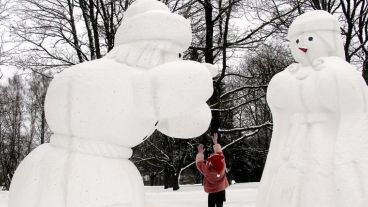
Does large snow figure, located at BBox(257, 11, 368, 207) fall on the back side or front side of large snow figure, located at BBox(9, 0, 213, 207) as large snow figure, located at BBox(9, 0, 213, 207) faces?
on the front side

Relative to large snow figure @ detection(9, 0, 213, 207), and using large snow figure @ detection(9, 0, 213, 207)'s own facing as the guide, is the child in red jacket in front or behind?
in front

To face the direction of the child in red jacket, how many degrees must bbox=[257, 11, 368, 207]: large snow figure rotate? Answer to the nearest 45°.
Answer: approximately 90° to its right

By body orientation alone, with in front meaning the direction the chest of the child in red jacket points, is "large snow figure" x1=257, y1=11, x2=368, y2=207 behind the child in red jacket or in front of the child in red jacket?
behind

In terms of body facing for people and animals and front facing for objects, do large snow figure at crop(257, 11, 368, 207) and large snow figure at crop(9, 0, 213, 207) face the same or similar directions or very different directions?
very different directions

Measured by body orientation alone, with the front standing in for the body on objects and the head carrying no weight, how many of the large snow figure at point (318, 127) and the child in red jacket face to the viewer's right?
0

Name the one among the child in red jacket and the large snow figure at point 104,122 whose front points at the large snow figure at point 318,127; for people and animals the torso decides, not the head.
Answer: the large snow figure at point 104,122

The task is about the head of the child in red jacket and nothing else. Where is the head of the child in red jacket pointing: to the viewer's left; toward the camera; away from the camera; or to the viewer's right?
away from the camera

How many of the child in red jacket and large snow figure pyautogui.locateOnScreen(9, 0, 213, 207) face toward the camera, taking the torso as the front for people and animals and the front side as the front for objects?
0

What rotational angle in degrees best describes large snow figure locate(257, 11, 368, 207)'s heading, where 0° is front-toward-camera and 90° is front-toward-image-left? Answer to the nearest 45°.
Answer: approximately 45°

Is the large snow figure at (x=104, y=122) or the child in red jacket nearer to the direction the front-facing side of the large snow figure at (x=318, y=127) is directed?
the large snow figure

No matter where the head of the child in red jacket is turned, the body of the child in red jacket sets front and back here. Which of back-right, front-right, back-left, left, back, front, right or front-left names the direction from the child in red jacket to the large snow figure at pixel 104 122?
back-left

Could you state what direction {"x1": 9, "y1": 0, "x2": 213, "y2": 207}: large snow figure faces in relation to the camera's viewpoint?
facing away from the viewer and to the right of the viewer

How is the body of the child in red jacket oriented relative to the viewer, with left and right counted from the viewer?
facing away from the viewer and to the left of the viewer
